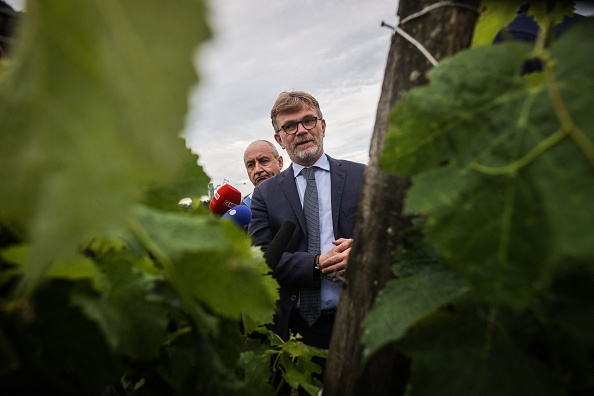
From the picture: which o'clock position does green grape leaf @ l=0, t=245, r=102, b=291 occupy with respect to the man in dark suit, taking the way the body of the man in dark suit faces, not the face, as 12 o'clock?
The green grape leaf is roughly at 12 o'clock from the man in dark suit.

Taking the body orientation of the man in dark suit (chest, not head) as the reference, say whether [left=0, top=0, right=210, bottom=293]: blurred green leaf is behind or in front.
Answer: in front

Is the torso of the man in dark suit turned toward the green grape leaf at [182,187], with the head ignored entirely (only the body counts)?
yes

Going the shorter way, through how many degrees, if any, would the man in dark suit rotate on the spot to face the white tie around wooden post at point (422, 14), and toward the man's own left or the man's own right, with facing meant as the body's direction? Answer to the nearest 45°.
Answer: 0° — they already face it

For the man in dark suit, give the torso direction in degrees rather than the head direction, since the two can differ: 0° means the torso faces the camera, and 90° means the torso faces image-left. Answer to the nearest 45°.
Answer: approximately 0°

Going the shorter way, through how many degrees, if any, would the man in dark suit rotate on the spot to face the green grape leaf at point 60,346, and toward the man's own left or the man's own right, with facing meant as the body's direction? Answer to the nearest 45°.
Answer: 0° — they already face it

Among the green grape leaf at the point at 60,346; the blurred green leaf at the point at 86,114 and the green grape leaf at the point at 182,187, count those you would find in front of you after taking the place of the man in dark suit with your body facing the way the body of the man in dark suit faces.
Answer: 3

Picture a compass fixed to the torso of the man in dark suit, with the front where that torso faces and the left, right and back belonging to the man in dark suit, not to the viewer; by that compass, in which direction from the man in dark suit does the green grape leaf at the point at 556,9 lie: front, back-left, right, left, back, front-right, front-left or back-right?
front

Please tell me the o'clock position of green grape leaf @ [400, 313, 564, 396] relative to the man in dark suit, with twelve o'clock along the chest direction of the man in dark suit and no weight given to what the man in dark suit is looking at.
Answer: The green grape leaf is roughly at 12 o'clock from the man in dark suit.

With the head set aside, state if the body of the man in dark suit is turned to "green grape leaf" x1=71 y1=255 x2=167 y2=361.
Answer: yes

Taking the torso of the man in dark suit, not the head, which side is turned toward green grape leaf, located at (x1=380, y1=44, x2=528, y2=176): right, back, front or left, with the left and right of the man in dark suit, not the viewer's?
front

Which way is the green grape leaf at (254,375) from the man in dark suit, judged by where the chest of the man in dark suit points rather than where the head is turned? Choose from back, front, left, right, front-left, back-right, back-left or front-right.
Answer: front

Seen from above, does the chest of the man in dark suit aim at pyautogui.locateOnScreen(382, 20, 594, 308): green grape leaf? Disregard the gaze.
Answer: yes

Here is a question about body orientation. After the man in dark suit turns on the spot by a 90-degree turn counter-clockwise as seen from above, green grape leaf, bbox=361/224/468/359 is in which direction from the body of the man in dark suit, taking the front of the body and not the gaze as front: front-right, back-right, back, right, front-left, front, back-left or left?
right
